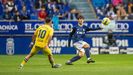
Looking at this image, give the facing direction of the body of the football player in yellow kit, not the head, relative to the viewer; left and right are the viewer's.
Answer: facing away from the viewer and to the right of the viewer
